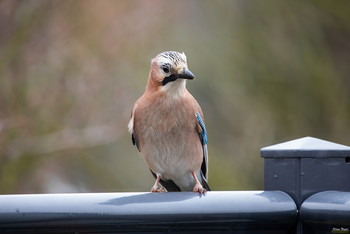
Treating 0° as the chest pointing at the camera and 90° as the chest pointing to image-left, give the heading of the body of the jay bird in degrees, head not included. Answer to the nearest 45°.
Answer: approximately 0°
